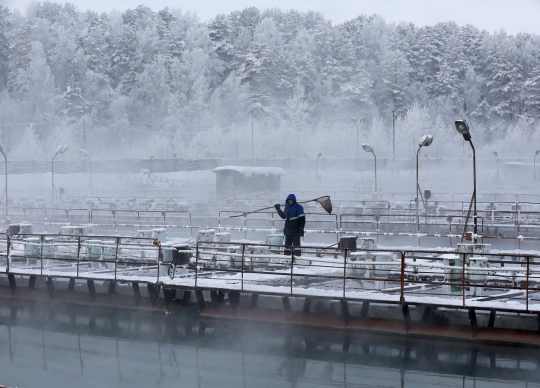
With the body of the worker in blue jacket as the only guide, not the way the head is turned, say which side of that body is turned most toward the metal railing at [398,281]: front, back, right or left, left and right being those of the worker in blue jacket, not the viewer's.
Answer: left

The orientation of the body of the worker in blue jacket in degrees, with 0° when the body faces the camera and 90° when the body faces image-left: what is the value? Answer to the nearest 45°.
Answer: approximately 45°
